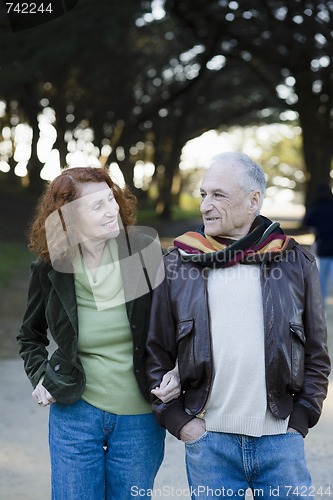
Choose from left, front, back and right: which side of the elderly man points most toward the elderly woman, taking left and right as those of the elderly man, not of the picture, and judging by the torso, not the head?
right

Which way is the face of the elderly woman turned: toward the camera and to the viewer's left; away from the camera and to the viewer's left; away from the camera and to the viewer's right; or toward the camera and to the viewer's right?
toward the camera and to the viewer's right

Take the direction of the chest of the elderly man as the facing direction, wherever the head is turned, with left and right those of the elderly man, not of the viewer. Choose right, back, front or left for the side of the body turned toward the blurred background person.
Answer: back

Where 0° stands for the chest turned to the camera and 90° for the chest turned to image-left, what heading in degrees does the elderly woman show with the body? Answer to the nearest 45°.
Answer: approximately 0°
